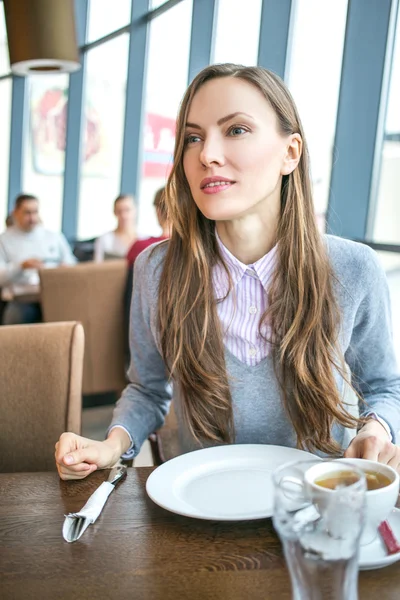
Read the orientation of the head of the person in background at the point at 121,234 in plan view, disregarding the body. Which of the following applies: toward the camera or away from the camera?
toward the camera

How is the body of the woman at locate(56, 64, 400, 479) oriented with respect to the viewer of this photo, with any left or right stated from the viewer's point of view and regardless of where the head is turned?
facing the viewer

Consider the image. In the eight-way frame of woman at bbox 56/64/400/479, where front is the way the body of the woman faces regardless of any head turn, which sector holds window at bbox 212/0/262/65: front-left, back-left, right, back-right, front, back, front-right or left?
back

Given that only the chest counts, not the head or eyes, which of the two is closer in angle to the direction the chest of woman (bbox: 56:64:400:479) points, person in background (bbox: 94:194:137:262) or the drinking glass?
the drinking glass

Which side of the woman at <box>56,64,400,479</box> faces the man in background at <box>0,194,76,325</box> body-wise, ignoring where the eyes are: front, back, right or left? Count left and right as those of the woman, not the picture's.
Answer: back

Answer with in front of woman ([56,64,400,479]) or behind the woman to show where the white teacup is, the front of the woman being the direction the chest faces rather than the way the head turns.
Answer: in front

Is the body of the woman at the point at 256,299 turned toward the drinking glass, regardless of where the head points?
yes

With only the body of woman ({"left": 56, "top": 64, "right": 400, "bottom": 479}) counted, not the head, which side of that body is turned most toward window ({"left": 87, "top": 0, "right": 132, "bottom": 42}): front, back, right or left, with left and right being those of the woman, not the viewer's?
back

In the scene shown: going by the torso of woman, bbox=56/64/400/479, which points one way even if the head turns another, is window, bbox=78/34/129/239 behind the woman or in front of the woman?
behind

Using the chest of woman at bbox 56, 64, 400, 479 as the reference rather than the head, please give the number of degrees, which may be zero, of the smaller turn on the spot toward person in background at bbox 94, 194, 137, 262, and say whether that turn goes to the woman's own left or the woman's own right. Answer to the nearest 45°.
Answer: approximately 180°
